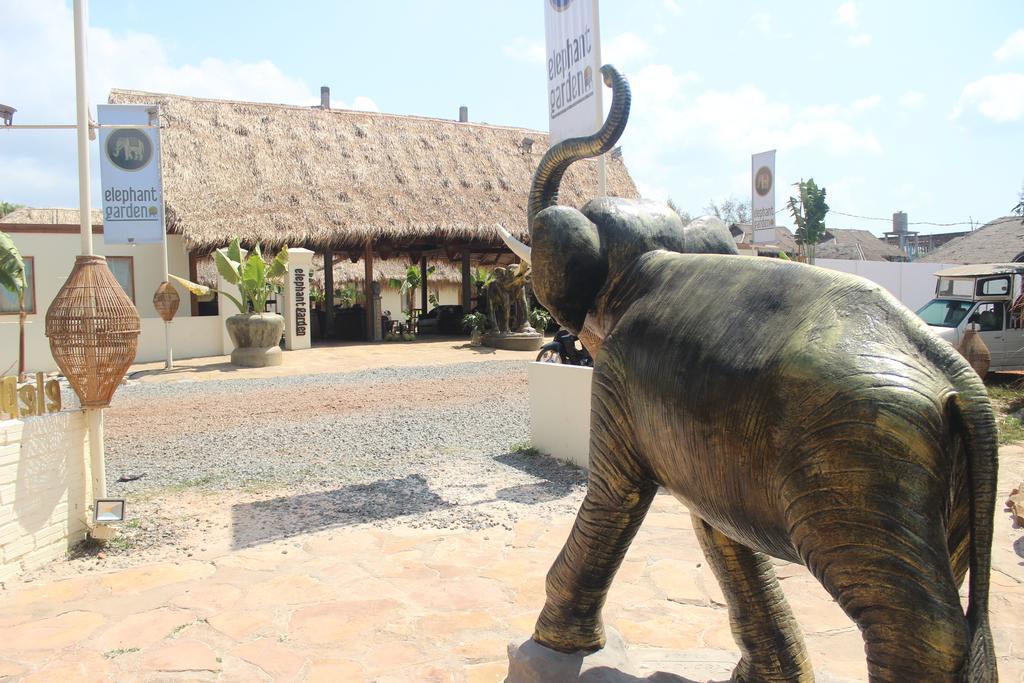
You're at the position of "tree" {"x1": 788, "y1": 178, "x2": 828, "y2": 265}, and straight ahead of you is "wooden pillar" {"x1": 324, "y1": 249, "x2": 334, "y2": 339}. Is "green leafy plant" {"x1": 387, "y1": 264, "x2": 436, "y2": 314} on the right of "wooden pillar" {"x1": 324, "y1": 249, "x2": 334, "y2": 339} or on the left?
right

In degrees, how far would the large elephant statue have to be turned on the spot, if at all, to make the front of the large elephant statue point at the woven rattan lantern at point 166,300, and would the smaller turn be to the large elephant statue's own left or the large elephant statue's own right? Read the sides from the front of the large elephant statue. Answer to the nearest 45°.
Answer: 0° — it already faces it

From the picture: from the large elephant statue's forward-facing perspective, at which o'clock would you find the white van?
The white van is roughly at 2 o'clock from the large elephant statue.

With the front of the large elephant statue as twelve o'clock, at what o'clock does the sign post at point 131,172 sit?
The sign post is roughly at 12 o'clock from the large elephant statue.

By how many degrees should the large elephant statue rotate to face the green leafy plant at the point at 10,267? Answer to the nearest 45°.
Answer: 0° — it already faces it

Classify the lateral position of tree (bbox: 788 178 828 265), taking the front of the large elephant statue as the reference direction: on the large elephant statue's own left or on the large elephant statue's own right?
on the large elephant statue's own right

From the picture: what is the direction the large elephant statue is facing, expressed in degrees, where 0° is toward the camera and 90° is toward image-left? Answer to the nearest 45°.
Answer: approximately 135°

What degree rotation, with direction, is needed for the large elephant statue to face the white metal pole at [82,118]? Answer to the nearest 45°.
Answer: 0° — it already faces it

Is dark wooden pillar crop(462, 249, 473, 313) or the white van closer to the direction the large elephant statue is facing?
the dark wooden pillar

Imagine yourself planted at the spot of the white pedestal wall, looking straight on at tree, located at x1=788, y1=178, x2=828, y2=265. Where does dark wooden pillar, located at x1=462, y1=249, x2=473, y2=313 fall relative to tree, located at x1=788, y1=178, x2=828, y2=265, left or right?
left
